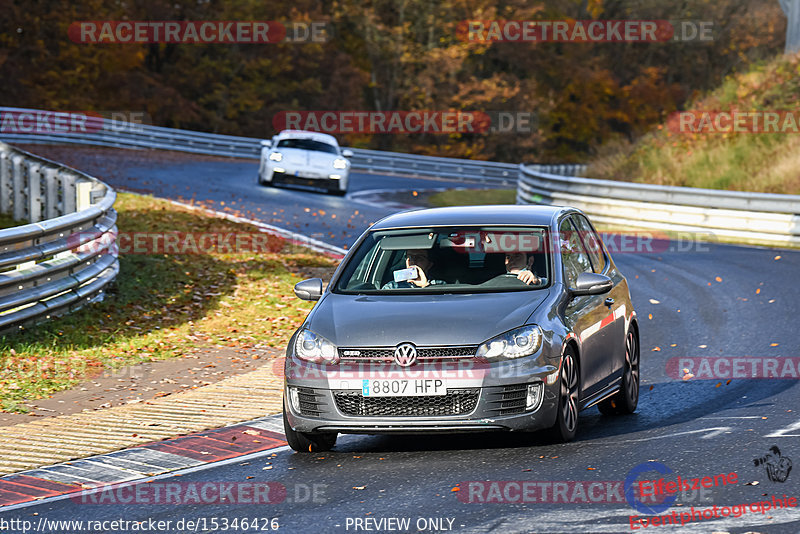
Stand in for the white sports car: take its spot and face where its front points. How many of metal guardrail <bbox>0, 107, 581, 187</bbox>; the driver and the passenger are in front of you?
2

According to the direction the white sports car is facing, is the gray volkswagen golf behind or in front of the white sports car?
in front

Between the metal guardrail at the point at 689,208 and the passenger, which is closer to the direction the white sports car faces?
the passenger

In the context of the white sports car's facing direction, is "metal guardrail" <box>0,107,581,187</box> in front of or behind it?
behind

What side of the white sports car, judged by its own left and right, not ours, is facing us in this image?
front

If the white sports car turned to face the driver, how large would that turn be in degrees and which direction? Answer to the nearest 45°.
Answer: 0° — it already faces them

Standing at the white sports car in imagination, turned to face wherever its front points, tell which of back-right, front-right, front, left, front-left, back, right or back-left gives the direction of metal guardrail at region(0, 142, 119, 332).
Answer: front

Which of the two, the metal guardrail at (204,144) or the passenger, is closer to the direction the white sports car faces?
the passenger

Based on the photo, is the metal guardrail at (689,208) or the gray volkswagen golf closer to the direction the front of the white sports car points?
the gray volkswagen golf

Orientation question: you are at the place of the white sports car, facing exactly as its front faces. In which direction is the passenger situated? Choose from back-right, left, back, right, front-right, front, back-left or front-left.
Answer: front

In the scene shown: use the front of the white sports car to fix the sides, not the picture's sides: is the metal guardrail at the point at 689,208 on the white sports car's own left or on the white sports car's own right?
on the white sports car's own left

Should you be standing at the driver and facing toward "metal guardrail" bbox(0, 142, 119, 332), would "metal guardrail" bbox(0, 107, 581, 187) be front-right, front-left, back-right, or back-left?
front-right

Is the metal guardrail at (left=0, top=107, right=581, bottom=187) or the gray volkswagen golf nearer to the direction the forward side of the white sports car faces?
the gray volkswagen golf

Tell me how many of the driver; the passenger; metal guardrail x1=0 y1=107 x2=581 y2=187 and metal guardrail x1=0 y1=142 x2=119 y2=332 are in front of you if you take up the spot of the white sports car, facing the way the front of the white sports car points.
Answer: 3
